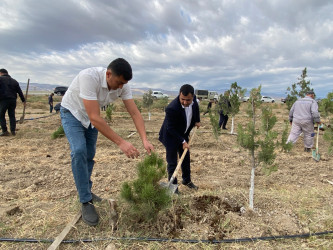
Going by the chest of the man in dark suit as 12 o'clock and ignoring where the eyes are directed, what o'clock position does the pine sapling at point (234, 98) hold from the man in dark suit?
The pine sapling is roughly at 8 o'clock from the man in dark suit.

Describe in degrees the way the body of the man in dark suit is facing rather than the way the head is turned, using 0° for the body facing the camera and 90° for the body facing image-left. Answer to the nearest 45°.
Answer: approximately 315°

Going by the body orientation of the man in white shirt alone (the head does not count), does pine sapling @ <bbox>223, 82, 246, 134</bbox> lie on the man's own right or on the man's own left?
on the man's own left

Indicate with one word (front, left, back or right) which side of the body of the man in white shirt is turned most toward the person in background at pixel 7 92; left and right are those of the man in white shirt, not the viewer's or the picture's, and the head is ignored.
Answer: back

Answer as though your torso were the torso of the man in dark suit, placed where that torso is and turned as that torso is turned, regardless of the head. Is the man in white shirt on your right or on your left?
on your right

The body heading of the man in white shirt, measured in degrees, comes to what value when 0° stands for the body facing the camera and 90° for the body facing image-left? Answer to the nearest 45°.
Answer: approximately 315°

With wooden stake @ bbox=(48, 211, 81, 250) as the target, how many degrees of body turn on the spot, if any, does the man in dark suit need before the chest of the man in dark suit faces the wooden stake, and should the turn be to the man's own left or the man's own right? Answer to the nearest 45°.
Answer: approximately 90° to the man's own right
